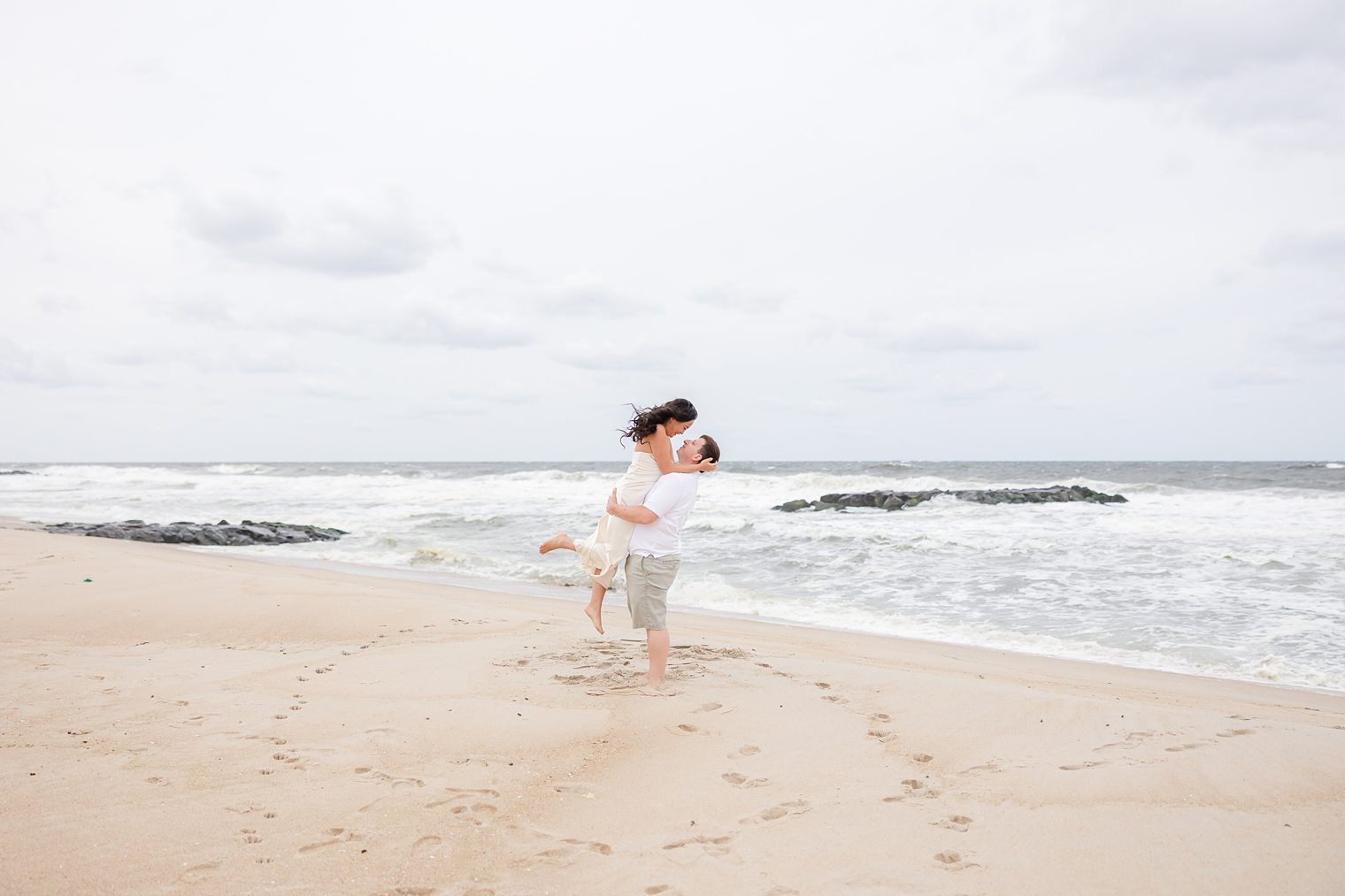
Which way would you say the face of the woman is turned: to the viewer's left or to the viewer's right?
to the viewer's right

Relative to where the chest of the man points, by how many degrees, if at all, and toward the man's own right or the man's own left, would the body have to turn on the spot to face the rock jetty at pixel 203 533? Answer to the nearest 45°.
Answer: approximately 45° to the man's own right

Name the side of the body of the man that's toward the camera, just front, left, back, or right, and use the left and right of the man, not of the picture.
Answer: left

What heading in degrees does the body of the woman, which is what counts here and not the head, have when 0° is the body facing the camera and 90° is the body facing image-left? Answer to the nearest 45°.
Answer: approximately 270°

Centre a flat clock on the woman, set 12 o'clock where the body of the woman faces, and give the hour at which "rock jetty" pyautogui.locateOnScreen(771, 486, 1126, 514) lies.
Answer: The rock jetty is roughly at 10 o'clock from the woman.

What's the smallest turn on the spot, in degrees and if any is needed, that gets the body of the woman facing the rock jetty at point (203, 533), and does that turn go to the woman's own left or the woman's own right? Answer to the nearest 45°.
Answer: approximately 135° to the woman's own left
